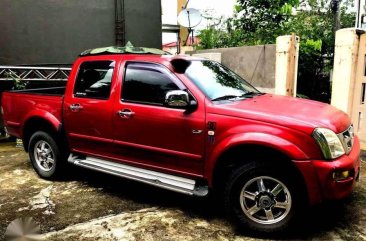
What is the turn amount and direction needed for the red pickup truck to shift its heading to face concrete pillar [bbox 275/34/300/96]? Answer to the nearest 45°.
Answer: approximately 90° to its left

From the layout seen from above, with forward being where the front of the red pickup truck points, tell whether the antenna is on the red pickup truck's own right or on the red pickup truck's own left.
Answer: on the red pickup truck's own left

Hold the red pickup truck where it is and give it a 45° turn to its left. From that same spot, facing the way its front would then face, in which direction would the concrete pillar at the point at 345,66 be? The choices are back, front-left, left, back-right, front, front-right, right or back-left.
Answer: front-left

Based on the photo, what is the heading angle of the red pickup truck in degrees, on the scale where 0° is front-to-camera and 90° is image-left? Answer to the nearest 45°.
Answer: approximately 315°
